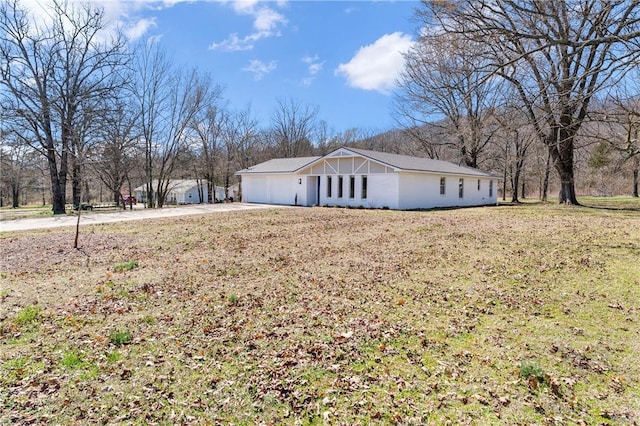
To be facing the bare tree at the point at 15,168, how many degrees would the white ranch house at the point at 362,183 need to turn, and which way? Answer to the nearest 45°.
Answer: approximately 45° to its right

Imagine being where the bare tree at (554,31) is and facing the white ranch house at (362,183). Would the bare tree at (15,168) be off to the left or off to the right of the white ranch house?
left

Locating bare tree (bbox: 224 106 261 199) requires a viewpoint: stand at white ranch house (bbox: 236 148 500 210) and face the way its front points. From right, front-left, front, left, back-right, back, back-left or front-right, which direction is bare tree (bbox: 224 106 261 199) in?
right

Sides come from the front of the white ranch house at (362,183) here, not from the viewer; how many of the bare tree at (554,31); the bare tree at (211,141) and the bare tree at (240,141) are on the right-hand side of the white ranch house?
2

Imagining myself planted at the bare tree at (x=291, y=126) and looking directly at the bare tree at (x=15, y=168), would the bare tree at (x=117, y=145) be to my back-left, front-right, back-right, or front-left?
front-left

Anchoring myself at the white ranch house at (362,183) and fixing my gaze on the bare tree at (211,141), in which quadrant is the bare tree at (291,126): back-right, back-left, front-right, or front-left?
front-right

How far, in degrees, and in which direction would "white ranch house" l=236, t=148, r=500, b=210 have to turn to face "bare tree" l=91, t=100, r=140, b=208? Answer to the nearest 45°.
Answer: approximately 45° to its right

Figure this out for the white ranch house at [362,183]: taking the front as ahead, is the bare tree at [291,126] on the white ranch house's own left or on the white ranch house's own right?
on the white ranch house's own right

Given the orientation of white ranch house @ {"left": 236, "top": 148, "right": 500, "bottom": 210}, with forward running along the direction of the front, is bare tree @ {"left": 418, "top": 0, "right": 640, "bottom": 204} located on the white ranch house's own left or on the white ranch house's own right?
on the white ranch house's own left
